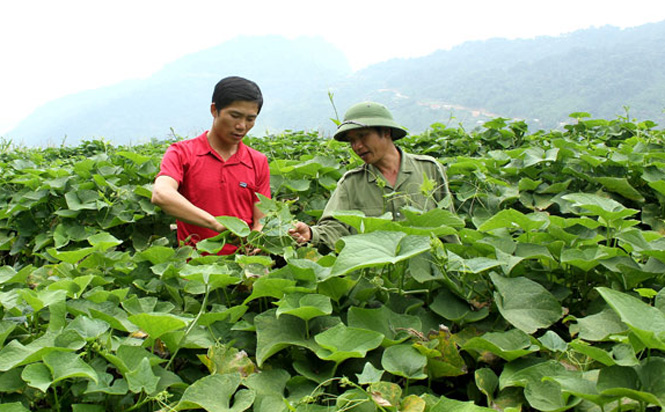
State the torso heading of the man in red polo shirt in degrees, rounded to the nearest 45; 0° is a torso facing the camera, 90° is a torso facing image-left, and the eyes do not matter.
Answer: approximately 315°

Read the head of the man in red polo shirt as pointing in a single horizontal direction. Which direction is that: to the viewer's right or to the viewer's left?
to the viewer's right

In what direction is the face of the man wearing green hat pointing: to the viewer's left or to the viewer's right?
to the viewer's left
